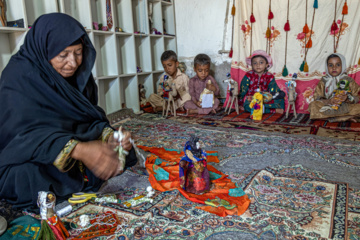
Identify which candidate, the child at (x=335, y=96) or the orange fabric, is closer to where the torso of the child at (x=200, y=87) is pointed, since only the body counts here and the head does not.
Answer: the orange fabric

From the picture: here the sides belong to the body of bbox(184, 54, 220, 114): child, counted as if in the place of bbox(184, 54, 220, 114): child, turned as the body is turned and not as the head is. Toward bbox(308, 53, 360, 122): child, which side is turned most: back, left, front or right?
left

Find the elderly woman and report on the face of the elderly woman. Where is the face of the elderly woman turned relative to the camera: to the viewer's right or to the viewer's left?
to the viewer's right

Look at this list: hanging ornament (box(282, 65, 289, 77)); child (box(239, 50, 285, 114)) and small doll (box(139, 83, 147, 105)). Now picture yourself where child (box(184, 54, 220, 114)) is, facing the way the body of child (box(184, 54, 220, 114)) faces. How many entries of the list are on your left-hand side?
2

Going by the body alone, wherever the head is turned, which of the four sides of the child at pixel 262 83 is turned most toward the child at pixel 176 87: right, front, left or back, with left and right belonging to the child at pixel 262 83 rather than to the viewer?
right

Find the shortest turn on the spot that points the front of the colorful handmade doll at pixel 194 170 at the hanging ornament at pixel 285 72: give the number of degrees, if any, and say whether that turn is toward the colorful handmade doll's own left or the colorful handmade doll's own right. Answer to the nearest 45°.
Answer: approximately 90° to the colorful handmade doll's own left

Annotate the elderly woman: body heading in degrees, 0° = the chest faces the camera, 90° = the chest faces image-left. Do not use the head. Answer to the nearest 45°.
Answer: approximately 315°
